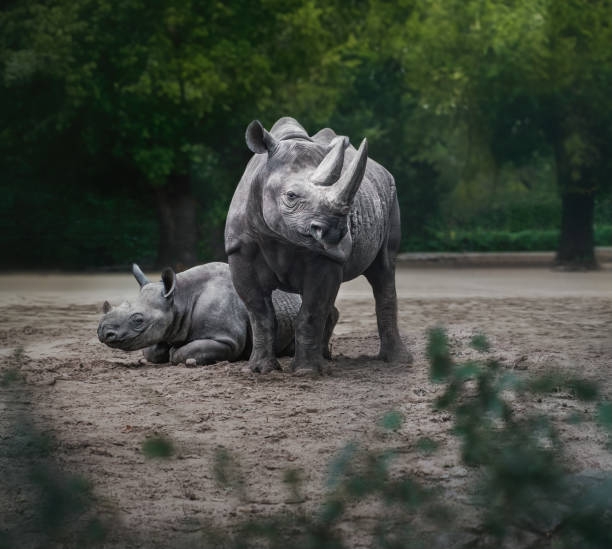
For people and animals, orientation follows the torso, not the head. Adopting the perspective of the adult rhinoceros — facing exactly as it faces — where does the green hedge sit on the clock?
The green hedge is roughly at 5 o'clock from the adult rhinoceros.

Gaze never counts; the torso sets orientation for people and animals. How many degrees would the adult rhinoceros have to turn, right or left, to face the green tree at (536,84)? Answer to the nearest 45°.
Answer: approximately 135° to its right

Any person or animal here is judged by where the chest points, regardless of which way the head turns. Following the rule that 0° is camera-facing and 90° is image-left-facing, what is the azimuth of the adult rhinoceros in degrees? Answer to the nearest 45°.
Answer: approximately 45°

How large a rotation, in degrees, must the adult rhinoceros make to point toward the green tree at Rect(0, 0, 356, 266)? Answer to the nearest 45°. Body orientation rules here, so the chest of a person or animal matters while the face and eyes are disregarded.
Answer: approximately 135° to its right
